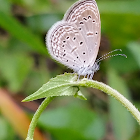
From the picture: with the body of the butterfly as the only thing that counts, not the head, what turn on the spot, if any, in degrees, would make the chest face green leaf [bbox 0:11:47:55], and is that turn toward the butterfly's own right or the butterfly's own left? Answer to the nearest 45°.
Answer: approximately 135° to the butterfly's own left

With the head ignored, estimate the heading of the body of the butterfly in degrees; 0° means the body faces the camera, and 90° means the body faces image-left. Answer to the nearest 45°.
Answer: approximately 270°
